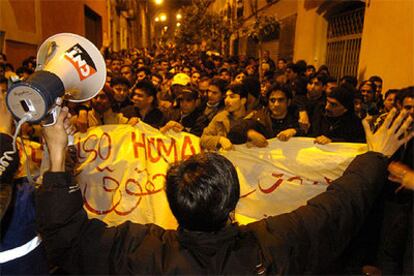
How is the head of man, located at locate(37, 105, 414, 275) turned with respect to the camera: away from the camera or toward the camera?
away from the camera

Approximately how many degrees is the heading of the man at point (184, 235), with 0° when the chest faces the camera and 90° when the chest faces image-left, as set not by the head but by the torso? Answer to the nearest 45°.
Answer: approximately 180°

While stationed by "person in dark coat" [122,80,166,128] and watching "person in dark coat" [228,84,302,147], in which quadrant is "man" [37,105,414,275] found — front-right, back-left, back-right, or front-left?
front-right

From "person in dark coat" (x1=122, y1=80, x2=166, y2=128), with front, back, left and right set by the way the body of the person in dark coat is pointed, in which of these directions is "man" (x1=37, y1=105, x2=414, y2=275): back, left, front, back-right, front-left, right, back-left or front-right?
front-left

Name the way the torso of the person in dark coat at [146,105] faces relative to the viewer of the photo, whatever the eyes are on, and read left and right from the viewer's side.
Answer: facing the viewer and to the left of the viewer

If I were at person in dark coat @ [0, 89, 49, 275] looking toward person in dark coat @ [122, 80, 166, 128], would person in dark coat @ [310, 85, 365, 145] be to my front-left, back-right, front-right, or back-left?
front-right

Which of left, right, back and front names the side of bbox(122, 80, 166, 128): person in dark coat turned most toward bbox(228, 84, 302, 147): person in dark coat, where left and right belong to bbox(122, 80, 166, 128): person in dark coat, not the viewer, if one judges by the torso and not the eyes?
left

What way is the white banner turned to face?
toward the camera

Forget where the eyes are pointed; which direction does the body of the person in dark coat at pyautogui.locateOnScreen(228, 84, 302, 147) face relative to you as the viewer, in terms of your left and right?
facing the viewer

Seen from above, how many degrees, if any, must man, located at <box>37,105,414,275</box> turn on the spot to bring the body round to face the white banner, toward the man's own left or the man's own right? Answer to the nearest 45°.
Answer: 0° — they already face it

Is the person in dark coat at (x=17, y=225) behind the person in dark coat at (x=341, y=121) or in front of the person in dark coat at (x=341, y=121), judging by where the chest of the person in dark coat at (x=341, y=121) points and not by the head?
in front

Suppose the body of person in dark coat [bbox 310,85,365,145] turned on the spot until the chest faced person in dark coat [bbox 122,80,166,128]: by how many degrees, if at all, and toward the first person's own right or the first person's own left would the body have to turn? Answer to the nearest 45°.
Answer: approximately 45° to the first person's own right
